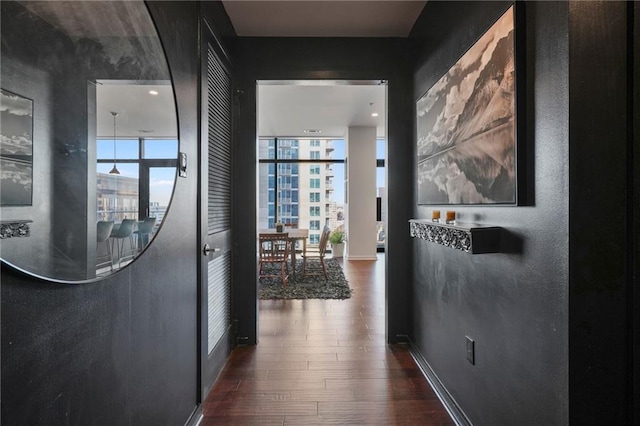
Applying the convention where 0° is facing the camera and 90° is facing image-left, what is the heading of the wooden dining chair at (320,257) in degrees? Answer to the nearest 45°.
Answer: approximately 90°

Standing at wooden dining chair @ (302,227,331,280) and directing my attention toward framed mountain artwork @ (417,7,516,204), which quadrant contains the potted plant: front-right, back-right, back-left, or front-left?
back-left

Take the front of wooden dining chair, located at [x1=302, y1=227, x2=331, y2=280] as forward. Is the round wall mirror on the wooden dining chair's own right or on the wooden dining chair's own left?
on the wooden dining chair's own left

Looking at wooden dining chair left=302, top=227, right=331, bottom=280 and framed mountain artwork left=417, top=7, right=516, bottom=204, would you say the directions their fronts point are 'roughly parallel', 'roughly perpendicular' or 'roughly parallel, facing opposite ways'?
roughly parallel

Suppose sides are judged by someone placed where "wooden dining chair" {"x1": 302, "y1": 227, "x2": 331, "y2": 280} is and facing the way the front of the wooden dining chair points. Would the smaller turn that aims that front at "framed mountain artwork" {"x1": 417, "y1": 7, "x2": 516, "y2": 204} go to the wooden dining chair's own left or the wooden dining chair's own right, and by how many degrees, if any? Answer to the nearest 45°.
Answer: approximately 90° to the wooden dining chair's own left

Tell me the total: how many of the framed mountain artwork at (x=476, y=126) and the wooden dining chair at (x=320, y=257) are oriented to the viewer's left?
2

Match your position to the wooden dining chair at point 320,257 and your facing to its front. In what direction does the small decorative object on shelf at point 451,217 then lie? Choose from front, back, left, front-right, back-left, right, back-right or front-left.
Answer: left

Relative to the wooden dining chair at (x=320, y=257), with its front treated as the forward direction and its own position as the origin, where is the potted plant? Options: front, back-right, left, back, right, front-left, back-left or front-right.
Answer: right

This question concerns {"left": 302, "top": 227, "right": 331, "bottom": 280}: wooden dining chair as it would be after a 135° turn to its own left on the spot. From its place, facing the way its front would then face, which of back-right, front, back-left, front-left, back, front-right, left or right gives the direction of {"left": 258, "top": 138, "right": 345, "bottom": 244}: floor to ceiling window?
back-left

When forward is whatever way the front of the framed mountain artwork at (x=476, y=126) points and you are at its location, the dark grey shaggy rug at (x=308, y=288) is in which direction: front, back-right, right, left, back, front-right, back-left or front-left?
front-right

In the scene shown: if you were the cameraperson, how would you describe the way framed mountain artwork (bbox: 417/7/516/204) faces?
facing to the left of the viewer
